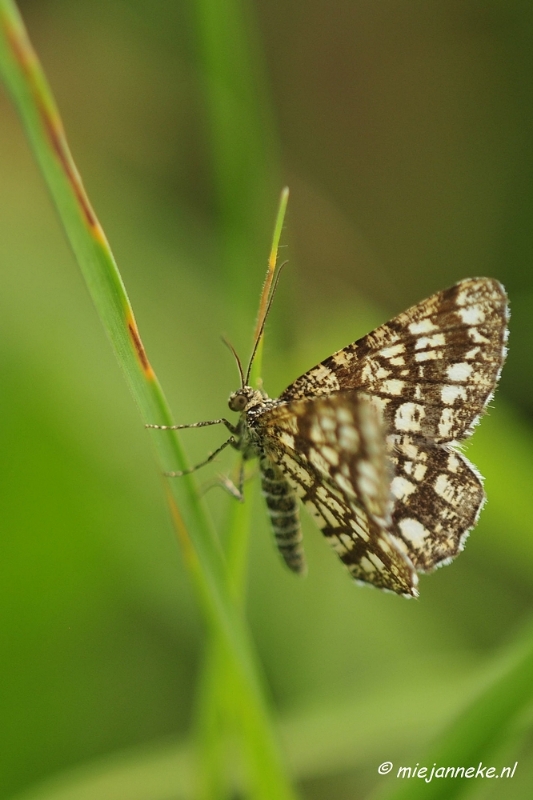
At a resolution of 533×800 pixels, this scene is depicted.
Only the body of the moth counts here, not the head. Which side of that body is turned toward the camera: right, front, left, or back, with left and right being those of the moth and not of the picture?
left
